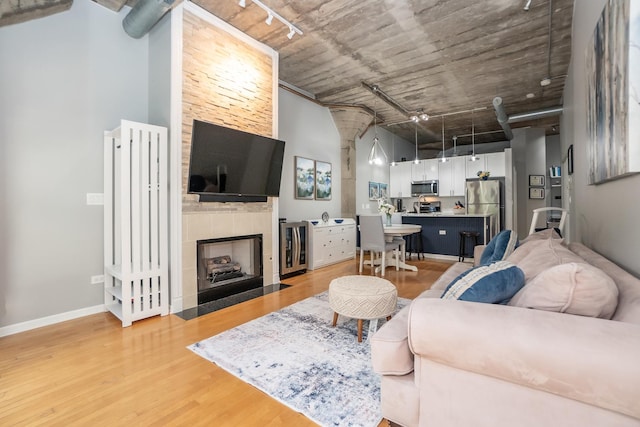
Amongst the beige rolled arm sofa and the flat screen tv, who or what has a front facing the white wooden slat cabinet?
the beige rolled arm sofa

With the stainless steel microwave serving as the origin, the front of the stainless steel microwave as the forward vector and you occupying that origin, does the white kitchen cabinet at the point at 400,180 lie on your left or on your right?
on your right

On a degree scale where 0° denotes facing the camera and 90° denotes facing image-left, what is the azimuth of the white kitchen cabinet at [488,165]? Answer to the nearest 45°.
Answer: approximately 0°

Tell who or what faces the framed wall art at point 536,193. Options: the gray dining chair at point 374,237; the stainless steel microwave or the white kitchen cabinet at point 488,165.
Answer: the gray dining chair

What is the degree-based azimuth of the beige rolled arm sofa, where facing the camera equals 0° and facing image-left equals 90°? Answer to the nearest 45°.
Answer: approximately 90°

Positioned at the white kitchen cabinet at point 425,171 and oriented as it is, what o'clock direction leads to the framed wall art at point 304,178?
The framed wall art is roughly at 1 o'clock from the white kitchen cabinet.

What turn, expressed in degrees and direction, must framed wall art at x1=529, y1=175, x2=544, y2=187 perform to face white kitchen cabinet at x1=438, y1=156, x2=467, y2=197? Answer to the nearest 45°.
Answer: approximately 45° to its right

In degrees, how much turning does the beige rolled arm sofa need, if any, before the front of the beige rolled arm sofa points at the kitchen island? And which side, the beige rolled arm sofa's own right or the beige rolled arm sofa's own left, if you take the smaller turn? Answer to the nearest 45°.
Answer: approximately 90° to the beige rolled arm sofa's own right

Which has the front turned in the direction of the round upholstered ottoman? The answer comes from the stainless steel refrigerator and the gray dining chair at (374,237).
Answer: the stainless steel refrigerator

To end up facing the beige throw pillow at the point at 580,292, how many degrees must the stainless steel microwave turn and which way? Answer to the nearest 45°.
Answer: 0° — it already faces it

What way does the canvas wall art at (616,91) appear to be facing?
to the viewer's left

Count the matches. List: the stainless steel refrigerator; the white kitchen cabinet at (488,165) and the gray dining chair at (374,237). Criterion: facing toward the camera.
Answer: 2
